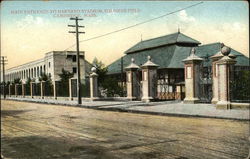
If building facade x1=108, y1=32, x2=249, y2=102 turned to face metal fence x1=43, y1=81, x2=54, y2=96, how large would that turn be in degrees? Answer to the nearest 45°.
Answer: approximately 45° to its right

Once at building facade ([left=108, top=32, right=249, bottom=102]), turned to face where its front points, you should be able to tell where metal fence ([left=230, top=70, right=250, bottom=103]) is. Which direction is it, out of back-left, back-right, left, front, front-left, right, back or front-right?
front-left

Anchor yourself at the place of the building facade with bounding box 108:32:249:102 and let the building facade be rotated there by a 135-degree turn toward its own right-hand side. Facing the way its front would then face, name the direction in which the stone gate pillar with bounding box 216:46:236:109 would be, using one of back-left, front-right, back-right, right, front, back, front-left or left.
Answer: back

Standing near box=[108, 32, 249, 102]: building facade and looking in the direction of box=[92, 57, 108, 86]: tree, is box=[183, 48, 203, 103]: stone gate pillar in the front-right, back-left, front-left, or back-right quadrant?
back-left

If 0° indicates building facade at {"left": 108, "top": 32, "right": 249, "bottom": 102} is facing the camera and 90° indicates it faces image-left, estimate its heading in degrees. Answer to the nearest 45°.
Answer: approximately 45°

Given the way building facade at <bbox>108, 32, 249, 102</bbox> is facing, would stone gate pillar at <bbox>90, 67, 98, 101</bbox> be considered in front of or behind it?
in front
